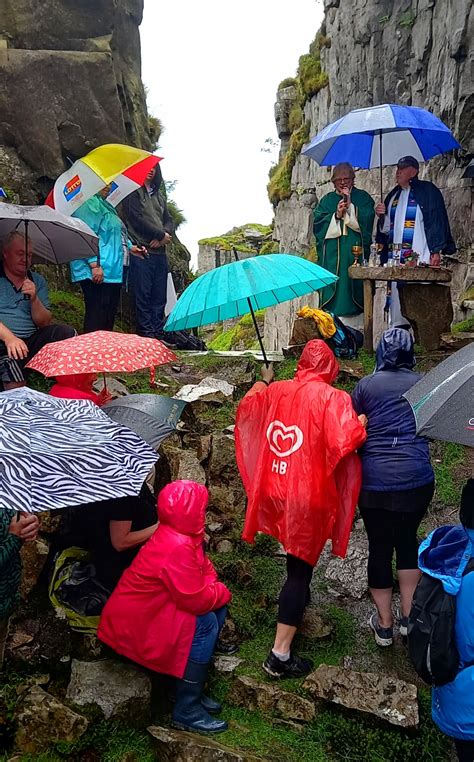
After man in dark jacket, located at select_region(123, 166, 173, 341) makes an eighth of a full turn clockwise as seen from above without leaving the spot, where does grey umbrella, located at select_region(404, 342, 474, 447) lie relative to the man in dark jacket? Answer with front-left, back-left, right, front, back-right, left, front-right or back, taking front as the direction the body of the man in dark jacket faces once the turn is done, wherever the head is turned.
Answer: front

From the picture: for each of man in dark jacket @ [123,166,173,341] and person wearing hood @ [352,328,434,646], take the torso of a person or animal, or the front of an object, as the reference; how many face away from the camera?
1

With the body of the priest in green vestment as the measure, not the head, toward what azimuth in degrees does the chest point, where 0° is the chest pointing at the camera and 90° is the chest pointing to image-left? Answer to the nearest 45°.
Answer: approximately 0°

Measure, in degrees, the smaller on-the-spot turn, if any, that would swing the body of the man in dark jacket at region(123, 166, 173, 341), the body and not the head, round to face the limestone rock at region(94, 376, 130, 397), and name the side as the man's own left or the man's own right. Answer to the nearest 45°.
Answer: approximately 45° to the man's own right

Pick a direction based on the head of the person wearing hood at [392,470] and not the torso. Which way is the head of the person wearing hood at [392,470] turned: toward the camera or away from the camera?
away from the camera

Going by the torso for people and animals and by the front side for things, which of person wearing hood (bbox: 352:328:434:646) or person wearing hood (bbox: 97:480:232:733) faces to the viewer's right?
person wearing hood (bbox: 97:480:232:733)

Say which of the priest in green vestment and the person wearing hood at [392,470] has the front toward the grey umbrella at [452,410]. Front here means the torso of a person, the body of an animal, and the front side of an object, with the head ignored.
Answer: the priest in green vestment

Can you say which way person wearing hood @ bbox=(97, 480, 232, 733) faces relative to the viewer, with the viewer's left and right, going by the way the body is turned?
facing to the right of the viewer

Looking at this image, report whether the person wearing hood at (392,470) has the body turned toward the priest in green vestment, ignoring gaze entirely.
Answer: yes

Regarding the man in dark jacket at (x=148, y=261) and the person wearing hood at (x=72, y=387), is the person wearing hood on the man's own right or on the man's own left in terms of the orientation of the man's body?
on the man's own right

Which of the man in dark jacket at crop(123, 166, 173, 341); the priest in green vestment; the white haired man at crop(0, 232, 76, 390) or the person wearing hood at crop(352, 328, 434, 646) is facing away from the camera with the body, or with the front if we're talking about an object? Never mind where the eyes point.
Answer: the person wearing hood

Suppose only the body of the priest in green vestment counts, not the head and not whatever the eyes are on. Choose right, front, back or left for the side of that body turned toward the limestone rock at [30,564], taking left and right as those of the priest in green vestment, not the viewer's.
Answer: front

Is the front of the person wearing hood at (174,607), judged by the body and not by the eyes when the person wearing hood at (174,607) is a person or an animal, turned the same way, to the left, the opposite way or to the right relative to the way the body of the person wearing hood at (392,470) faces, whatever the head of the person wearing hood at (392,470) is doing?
to the right

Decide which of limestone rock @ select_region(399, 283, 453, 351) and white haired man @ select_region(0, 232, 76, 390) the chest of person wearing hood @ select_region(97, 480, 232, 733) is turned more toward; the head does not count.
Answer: the limestone rock

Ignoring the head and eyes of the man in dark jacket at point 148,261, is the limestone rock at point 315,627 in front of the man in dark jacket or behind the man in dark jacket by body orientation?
in front

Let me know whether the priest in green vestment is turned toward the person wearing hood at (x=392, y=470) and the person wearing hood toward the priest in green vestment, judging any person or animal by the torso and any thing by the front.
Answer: yes
